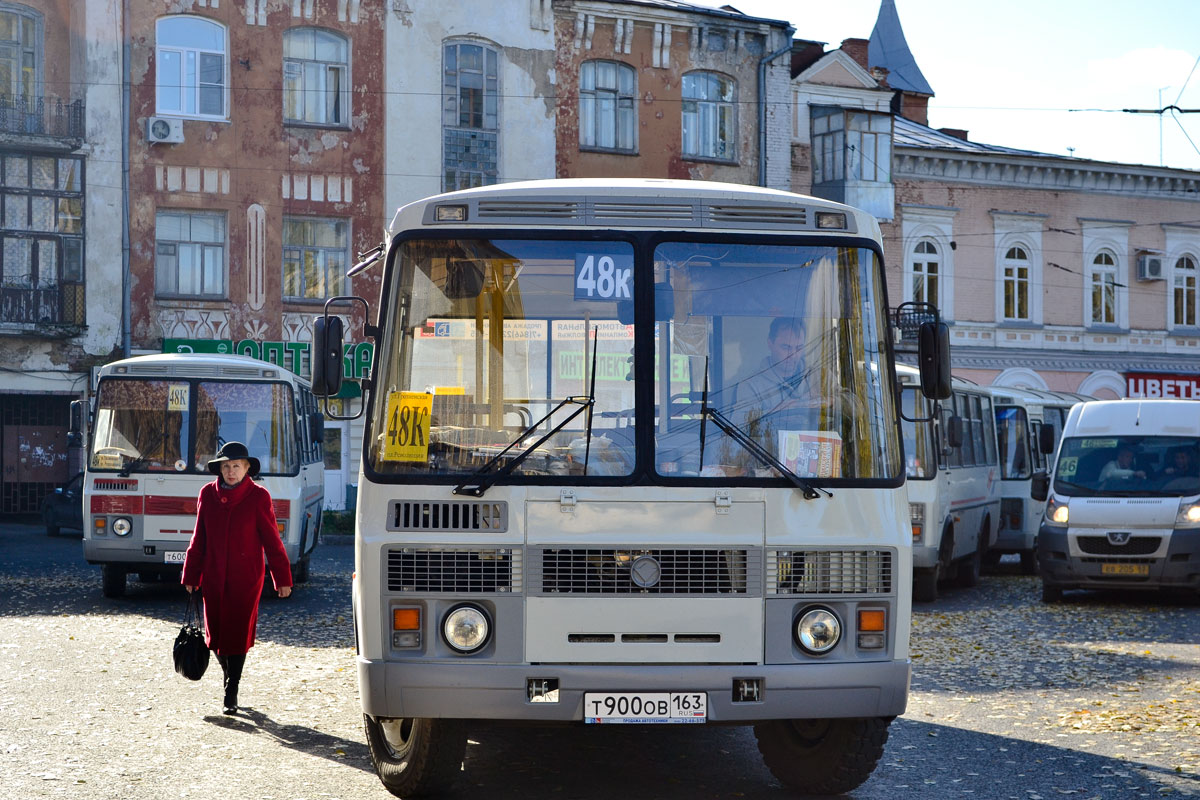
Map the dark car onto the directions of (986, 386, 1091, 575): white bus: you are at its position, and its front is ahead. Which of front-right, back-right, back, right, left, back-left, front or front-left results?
front-right

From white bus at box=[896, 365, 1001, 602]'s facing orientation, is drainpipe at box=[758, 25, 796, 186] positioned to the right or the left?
on its right

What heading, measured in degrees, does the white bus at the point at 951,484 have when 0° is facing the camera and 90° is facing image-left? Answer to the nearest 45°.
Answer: approximately 45°

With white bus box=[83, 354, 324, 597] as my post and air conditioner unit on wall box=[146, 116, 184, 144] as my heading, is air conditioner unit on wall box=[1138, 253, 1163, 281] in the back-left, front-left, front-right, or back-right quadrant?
front-right

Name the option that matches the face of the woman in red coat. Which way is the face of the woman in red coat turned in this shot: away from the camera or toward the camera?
toward the camera

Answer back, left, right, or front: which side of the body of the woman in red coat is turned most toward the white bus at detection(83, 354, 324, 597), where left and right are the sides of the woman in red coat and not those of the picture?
back

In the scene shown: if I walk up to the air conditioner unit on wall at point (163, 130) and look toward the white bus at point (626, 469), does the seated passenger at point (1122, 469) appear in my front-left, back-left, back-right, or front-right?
front-left

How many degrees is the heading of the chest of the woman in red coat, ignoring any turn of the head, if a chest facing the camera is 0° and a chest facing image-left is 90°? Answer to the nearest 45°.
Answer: approximately 0°

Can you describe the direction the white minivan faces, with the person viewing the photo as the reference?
facing the viewer

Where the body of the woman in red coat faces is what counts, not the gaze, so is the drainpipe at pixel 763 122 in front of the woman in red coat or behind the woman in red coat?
behind

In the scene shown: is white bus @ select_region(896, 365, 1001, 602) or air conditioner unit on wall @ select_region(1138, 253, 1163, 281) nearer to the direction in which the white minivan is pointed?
the white bus

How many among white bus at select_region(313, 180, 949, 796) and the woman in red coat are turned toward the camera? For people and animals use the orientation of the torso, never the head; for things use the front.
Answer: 2

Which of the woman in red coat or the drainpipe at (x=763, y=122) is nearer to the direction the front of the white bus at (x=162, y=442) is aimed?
the woman in red coat
